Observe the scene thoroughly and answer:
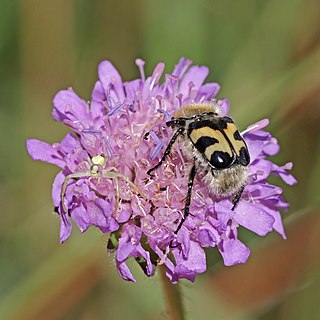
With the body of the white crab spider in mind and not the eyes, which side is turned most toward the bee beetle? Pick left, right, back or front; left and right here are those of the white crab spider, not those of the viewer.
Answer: left

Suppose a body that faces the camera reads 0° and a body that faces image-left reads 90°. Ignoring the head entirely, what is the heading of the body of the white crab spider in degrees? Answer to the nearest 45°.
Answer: approximately 0°
